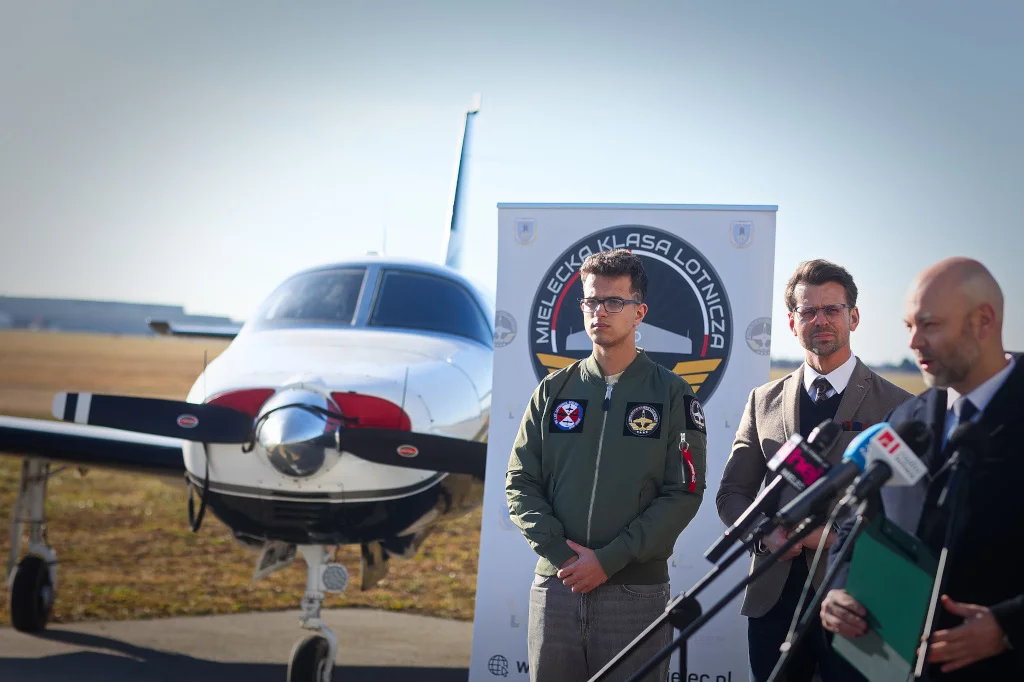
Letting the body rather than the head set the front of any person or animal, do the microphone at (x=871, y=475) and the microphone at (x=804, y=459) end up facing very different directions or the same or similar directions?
same or similar directions

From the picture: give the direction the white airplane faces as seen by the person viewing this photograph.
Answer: facing the viewer

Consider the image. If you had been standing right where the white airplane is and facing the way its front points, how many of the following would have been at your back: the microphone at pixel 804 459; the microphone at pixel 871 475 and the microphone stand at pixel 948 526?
0

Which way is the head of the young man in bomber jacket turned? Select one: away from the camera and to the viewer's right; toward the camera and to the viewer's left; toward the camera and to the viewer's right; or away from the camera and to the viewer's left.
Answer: toward the camera and to the viewer's left

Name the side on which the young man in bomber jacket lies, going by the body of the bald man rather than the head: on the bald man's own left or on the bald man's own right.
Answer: on the bald man's own right

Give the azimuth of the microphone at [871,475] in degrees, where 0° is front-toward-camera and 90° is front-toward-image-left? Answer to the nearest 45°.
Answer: approximately 270°

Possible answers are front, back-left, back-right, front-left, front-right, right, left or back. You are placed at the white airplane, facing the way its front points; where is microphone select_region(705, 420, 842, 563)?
front

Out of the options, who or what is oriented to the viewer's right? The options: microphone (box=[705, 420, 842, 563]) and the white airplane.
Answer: the microphone

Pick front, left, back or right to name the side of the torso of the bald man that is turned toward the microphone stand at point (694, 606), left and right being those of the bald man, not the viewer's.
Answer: front

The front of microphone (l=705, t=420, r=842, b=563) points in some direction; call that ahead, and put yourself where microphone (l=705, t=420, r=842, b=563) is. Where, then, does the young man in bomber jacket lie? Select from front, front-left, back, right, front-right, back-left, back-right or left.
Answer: back-left

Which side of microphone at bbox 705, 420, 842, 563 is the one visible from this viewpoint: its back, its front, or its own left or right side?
right

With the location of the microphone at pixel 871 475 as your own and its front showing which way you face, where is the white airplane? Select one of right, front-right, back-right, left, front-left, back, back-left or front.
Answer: back-left
